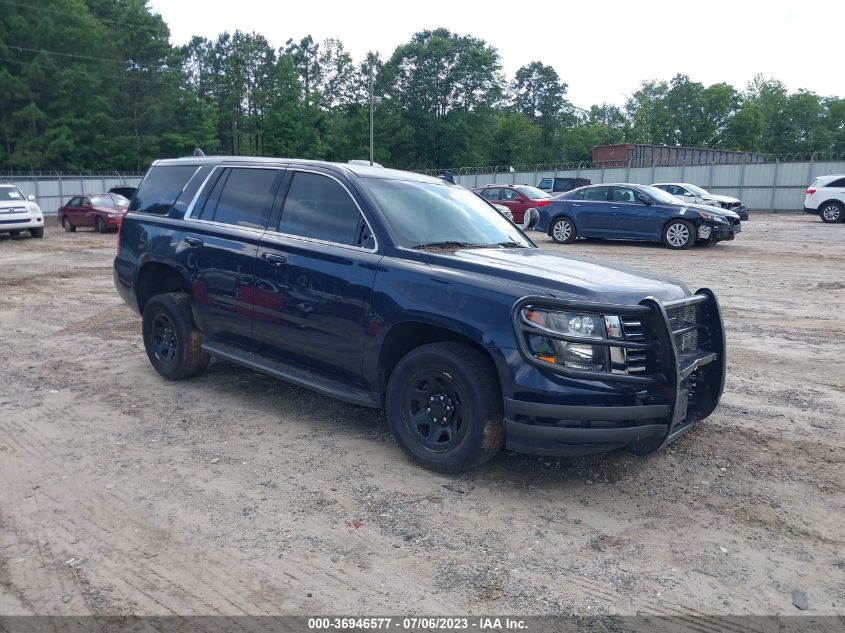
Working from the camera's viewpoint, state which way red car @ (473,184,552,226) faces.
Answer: facing the viewer and to the right of the viewer

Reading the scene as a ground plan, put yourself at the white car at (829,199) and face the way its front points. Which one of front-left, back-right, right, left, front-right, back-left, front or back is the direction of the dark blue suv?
right

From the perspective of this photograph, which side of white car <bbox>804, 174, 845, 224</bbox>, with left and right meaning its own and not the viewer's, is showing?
right

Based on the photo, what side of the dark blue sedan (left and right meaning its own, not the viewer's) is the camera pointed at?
right

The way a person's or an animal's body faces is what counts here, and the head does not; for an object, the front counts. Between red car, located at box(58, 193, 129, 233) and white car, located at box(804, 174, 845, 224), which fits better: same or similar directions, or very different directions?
same or similar directions

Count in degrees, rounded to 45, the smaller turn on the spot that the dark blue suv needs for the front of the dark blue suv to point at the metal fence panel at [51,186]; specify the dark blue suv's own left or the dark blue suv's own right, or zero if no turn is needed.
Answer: approximately 180°

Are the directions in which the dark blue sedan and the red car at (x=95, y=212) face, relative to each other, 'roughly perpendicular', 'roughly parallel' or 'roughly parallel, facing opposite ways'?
roughly parallel
